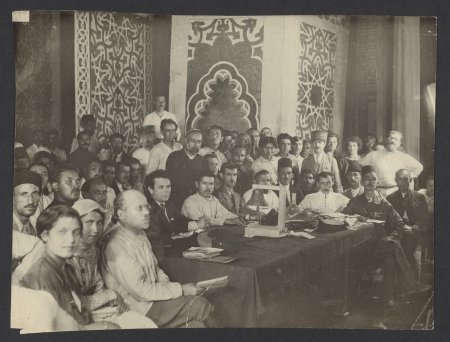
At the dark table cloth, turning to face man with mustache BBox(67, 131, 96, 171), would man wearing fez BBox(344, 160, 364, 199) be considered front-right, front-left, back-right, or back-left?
front-right

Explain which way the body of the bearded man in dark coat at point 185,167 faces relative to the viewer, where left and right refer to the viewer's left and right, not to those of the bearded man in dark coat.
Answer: facing the viewer and to the right of the viewer

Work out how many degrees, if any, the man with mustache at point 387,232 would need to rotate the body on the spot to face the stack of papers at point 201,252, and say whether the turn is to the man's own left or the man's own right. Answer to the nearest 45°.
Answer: approximately 45° to the man's own right

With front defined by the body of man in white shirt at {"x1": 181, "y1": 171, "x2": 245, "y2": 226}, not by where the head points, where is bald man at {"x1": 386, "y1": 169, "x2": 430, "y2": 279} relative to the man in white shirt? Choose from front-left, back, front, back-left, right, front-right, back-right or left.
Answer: front-left

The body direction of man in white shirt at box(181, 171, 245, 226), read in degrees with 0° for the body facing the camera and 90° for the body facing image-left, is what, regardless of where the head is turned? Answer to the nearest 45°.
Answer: approximately 315°

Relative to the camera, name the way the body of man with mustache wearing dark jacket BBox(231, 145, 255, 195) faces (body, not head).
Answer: toward the camera

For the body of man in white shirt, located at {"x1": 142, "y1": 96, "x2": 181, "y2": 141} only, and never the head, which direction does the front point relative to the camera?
toward the camera

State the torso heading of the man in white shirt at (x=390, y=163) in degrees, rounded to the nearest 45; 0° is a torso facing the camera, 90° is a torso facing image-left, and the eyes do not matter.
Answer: approximately 0°
